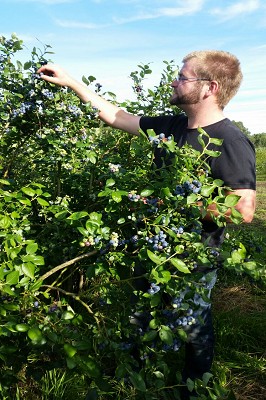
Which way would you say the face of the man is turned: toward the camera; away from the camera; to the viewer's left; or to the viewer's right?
to the viewer's left

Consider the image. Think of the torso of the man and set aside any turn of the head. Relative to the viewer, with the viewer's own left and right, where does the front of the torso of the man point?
facing the viewer and to the left of the viewer
